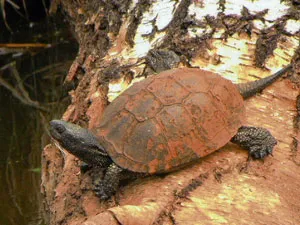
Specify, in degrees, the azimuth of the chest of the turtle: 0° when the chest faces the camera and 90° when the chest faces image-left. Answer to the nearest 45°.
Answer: approximately 45°
